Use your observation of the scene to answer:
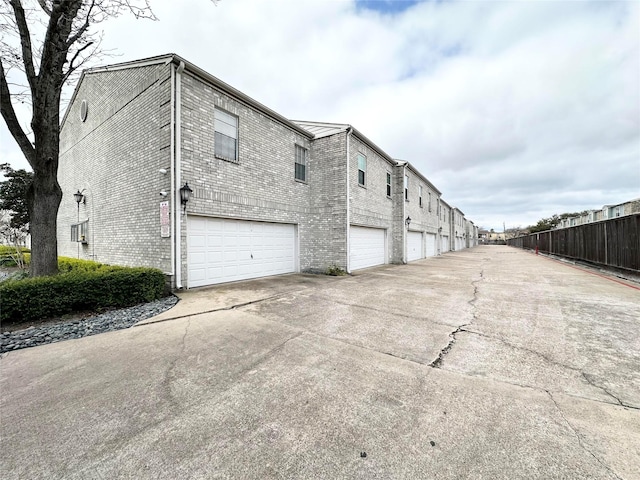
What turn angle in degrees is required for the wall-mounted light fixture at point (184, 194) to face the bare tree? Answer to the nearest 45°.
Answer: approximately 135° to its right

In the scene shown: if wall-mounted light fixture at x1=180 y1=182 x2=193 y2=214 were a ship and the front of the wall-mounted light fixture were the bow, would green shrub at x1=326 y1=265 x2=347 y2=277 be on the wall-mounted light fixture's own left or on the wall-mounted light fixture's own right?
on the wall-mounted light fixture's own left

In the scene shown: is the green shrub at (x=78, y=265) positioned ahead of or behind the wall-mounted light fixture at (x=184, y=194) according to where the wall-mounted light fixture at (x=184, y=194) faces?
behind

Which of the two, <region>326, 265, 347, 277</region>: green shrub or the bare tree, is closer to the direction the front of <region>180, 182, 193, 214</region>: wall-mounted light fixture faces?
the green shrub

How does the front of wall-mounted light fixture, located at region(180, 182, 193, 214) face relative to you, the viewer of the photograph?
facing the viewer and to the right of the viewer

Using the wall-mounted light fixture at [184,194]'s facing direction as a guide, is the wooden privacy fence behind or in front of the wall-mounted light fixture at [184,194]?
in front

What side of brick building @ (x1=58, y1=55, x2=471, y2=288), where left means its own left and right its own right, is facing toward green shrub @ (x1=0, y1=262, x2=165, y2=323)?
right
